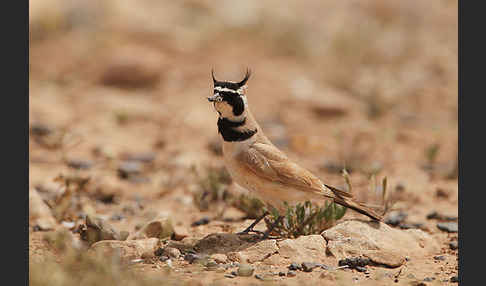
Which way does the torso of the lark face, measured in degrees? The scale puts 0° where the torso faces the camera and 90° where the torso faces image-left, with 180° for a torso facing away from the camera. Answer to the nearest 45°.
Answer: approximately 90°

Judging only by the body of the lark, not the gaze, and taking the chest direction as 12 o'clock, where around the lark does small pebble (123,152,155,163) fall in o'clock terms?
The small pebble is roughly at 2 o'clock from the lark.

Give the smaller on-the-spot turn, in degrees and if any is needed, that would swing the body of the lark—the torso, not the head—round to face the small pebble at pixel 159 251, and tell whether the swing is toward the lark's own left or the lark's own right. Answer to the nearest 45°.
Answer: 0° — it already faces it

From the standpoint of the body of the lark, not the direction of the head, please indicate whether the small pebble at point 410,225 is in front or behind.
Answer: behind

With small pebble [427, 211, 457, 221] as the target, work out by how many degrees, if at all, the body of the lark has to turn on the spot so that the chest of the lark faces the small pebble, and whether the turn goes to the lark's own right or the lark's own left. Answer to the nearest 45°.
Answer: approximately 135° to the lark's own right

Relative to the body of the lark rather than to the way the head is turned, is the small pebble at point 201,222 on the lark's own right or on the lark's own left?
on the lark's own right

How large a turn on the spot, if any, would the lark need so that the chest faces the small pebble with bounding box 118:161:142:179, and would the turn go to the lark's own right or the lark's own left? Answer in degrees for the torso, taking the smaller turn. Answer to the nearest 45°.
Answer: approximately 45° to the lark's own right

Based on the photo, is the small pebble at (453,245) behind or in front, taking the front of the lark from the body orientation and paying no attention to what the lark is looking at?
behind
